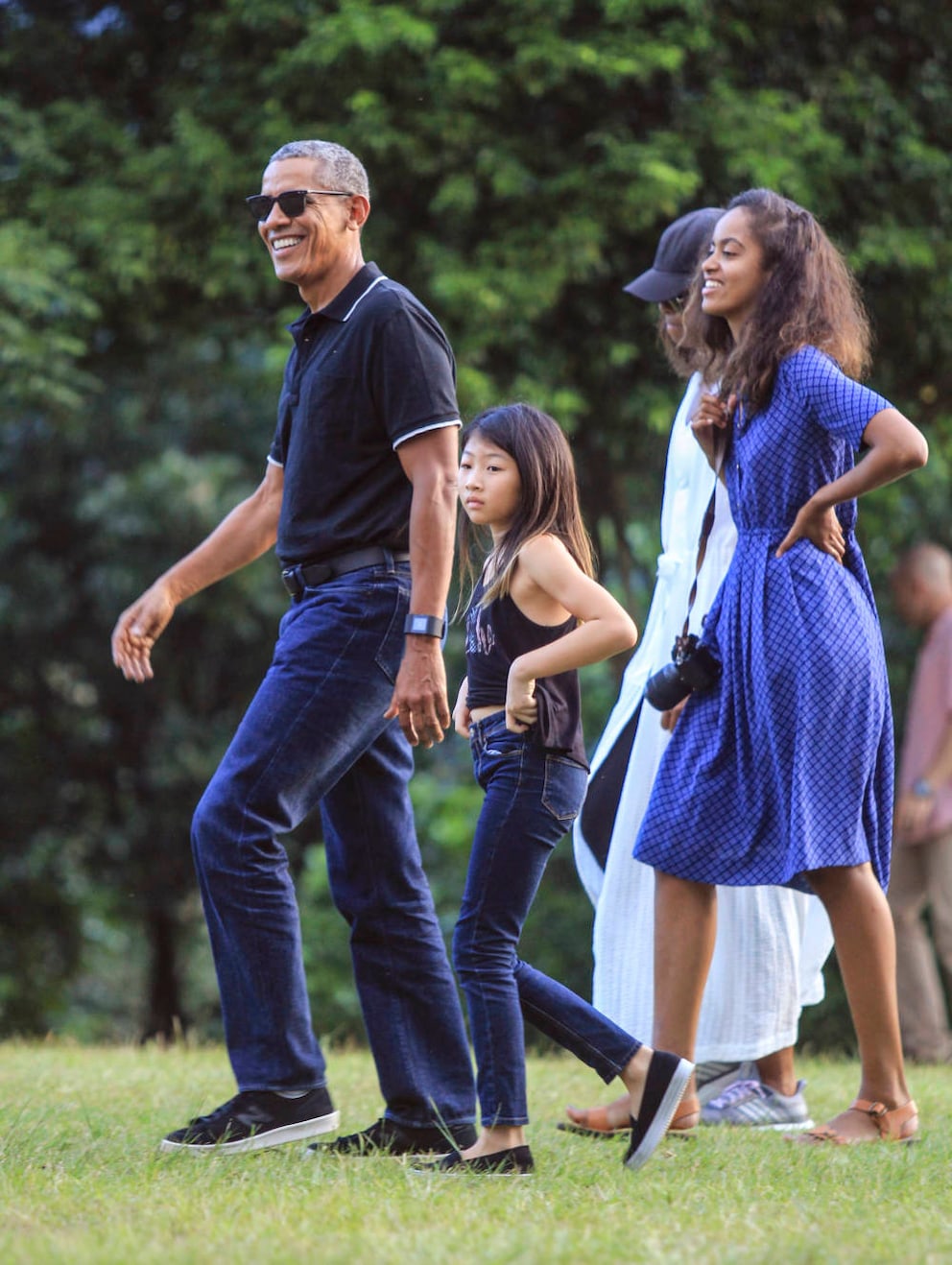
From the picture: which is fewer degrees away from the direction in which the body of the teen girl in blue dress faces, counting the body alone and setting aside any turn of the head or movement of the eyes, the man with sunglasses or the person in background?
the man with sunglasses

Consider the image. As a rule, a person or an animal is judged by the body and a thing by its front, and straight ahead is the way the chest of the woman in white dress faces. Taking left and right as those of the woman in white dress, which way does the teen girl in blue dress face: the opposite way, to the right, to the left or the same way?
the same way

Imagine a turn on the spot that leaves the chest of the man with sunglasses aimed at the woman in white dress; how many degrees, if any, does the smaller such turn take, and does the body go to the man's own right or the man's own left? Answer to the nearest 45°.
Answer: approximately 135° to the man's own right

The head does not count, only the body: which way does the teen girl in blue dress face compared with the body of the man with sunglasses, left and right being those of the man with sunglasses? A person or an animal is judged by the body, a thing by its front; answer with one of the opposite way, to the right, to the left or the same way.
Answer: the same way

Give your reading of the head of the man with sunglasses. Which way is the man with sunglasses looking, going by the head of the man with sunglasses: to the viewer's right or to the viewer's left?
to the viewer's left

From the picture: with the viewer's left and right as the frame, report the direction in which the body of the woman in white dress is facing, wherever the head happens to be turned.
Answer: facing to the left of the viewer

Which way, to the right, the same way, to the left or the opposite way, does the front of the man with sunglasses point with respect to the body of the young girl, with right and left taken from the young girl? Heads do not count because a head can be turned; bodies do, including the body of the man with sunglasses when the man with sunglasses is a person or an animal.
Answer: the same way

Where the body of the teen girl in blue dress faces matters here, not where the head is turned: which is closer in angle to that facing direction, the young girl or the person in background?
the young girl

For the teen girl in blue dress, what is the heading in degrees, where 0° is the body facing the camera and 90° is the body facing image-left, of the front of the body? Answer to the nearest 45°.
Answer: approximately 90°

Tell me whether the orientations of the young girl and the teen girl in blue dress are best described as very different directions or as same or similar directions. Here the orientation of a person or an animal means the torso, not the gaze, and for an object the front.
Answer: same or similar directions

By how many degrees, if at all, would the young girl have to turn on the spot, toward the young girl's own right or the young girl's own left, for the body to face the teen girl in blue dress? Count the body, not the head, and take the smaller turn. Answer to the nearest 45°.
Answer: approximately 135° to the young girl's own right

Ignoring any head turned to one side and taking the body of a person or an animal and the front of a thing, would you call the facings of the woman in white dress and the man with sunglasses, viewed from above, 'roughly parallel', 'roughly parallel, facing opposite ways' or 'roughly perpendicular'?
roughly parallel

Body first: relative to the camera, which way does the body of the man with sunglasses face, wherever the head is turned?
to the viewer's left

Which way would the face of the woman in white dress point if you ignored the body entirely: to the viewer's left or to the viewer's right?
to the viewer's left

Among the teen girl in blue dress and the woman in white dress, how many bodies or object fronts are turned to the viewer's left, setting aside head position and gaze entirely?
2
